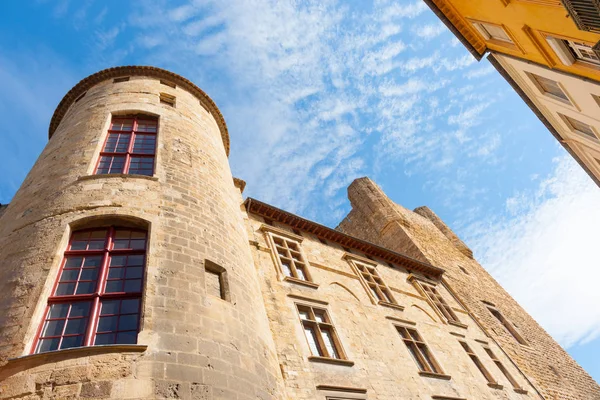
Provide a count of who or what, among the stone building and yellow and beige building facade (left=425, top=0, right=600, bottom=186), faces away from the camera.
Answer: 0

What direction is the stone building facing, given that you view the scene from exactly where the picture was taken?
facing the viewer and to the right of the viewer

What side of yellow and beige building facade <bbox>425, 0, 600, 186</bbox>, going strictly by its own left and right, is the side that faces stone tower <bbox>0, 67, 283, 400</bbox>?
front

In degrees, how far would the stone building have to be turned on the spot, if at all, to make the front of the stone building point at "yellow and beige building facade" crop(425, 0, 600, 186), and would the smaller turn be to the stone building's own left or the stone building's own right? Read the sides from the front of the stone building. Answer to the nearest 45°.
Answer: approximately 45° to the stone building's own left
